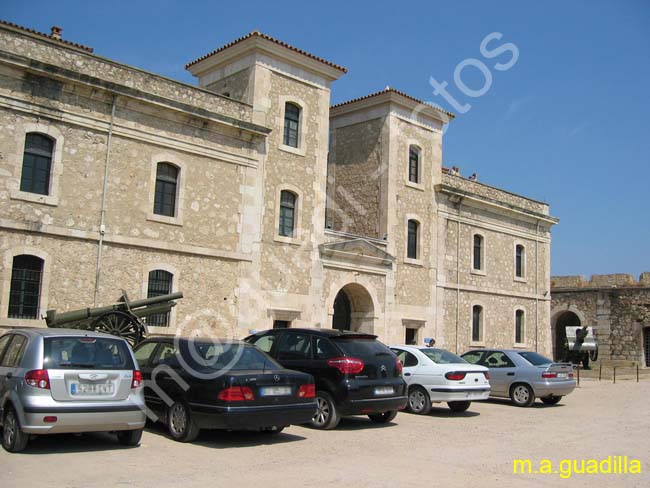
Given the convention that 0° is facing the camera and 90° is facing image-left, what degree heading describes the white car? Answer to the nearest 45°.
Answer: approximately 135°

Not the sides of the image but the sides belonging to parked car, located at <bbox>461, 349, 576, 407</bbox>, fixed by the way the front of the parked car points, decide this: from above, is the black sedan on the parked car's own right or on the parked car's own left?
on the parked car's own left

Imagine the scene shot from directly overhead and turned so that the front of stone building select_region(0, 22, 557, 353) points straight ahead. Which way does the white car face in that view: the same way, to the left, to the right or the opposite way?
the opposite way

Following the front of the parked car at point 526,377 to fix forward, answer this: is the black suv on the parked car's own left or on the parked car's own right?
on the parked car's own left

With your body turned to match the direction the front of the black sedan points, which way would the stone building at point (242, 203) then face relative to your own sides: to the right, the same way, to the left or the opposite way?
the opposite way

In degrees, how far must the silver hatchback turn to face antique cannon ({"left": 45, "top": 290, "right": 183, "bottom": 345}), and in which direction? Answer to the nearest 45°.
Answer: approximately 45° to its right

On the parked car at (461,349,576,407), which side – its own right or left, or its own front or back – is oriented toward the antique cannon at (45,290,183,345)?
left

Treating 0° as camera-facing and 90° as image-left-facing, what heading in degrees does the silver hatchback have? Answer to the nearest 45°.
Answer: approximately 135°

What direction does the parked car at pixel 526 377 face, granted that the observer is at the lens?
facing away from the viewer and to the left of the viewer

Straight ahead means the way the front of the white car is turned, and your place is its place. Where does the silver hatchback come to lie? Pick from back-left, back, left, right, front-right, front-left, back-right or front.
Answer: left

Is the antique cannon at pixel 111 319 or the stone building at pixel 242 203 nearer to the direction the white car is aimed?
the stone building

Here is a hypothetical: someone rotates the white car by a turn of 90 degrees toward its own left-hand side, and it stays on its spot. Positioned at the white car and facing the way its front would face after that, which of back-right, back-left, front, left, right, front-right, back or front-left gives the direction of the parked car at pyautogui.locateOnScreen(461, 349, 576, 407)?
back

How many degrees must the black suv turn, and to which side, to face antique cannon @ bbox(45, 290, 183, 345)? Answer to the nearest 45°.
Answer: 0° — it already faces it
